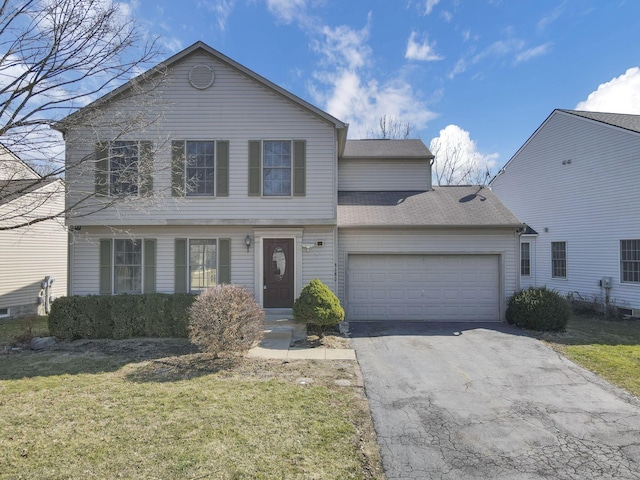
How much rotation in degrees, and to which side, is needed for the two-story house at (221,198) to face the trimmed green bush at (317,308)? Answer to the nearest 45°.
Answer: approximately 45° to its left

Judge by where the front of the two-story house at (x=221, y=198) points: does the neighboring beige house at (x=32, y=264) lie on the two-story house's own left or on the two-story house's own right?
on the two-story house's own right

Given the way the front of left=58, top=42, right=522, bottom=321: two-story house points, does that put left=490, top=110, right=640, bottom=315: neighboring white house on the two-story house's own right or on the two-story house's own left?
on the two-story house's own left

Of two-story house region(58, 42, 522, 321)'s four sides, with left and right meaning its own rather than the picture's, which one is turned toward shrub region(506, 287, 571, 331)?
left

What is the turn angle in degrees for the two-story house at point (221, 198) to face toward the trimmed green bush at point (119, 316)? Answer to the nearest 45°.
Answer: approximately 45° to its right

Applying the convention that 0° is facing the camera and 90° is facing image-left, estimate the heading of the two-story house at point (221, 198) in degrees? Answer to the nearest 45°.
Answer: approximately 0°
